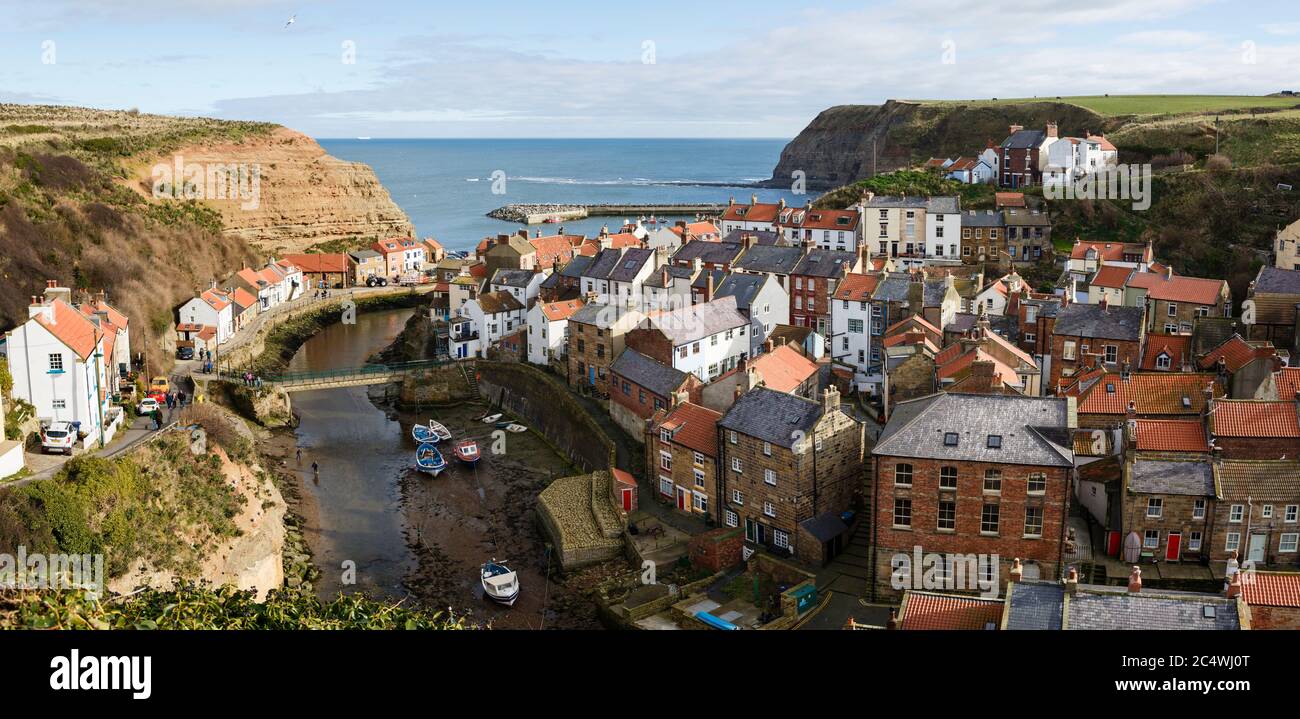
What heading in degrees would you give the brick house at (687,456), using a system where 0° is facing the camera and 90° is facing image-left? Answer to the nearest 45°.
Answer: approximately 45°

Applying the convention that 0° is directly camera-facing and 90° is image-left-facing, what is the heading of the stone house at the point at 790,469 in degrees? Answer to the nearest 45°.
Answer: approximately 45°

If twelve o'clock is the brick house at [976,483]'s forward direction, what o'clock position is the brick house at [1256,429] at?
the brick house at [1256,429] is roughly at 8 o'clock from the brick house at [976,483].

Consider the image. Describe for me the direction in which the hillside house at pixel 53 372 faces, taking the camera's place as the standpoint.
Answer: facing to the right of the viewer

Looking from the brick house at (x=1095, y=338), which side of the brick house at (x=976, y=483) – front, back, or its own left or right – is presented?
back

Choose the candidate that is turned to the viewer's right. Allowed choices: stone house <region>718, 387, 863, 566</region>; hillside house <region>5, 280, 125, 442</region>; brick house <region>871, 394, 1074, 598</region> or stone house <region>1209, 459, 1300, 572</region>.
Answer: the hillside house

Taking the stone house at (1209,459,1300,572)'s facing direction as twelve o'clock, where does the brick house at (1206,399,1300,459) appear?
the brick house at (1206,399,1300,459) is roughly at 6 o'clock from the stone house at (1209,459,1300,572).

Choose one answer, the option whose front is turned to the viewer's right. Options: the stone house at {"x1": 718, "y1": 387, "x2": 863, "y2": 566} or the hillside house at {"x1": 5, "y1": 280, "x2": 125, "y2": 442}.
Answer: the hillside house

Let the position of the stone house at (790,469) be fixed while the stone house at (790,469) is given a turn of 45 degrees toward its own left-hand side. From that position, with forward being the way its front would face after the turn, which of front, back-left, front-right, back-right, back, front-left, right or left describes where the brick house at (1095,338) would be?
back-left

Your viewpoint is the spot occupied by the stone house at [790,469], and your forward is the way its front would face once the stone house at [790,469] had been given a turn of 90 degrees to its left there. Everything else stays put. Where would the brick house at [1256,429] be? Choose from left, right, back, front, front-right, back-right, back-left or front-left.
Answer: front-left

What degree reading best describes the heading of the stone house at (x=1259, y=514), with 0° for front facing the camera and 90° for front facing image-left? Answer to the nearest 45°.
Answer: approximately 0°

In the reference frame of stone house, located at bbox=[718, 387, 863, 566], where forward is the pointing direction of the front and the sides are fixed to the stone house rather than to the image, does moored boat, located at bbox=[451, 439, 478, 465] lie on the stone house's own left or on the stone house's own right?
on the stone house's own right
